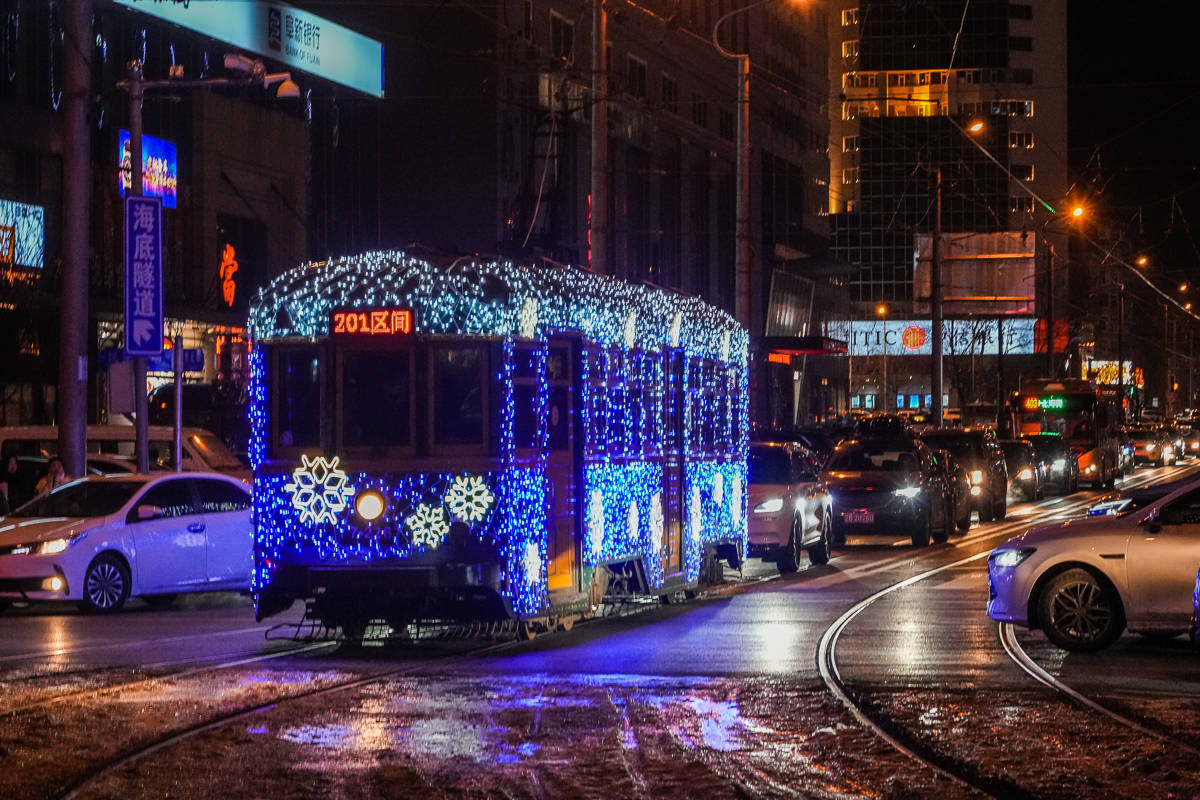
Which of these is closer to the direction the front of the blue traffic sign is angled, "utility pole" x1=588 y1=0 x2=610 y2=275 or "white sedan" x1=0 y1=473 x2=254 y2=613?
the white sedan

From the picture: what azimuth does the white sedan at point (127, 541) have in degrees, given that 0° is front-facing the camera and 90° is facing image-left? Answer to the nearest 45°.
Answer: approximately 45°

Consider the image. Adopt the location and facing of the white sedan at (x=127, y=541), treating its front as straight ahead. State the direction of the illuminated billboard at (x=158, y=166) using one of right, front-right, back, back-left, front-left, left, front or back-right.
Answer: back-right

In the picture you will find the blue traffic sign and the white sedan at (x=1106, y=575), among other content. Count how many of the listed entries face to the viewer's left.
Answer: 1

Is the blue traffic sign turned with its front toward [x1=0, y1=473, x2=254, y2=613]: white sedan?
yes

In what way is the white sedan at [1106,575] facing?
to the viewer's left

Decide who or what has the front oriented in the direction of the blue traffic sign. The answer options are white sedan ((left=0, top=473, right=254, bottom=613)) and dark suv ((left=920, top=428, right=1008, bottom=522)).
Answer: the dark suv

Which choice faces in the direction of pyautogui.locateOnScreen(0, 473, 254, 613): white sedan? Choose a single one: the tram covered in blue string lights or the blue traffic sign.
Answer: the blue traffic sign
